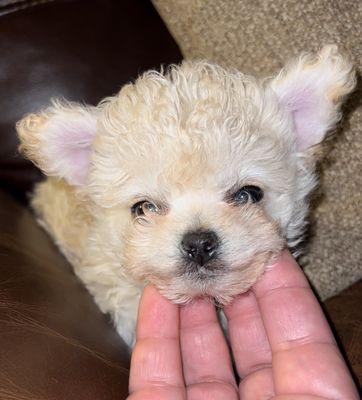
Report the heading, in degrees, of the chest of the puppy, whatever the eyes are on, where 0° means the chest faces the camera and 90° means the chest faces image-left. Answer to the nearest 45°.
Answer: approximately 0°
